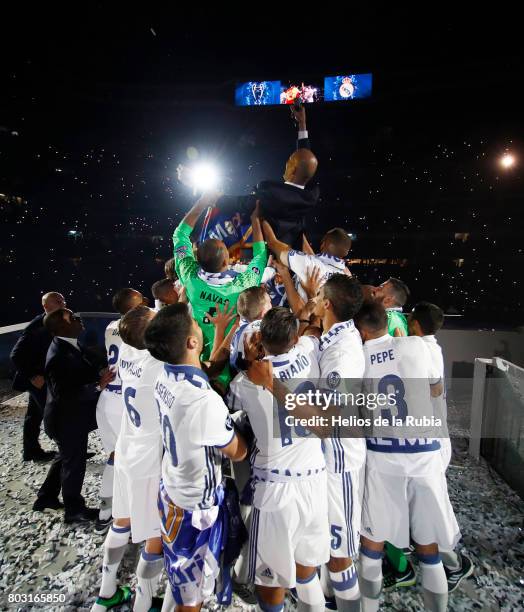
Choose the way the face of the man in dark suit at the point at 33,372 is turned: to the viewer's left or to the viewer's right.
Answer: to the viewer's right

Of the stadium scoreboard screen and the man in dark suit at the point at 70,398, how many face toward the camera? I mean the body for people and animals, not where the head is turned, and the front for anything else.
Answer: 1

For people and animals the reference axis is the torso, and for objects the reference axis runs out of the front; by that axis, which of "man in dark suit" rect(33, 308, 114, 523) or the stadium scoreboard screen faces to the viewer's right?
the man in dark suit

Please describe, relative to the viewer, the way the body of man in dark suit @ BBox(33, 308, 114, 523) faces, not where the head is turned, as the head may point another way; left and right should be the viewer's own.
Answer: facing to the right of the viewer

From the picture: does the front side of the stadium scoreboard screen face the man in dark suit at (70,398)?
yes

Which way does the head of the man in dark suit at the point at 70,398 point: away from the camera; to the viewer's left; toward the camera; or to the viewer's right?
to the viewer's right

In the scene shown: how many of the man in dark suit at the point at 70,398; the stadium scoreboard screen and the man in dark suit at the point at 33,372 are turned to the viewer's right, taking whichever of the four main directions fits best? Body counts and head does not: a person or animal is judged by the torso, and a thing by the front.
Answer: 2

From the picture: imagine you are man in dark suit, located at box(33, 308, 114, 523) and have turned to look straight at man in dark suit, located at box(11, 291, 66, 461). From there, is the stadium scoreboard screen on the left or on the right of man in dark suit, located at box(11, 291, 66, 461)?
right

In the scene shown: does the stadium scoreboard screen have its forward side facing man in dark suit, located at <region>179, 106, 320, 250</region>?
yes

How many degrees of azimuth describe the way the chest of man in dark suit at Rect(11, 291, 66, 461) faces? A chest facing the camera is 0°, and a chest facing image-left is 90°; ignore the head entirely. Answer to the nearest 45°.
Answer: approximately 270°
